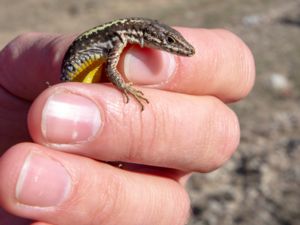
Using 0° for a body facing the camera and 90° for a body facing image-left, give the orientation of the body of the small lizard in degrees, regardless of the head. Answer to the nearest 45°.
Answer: approximately 270°
